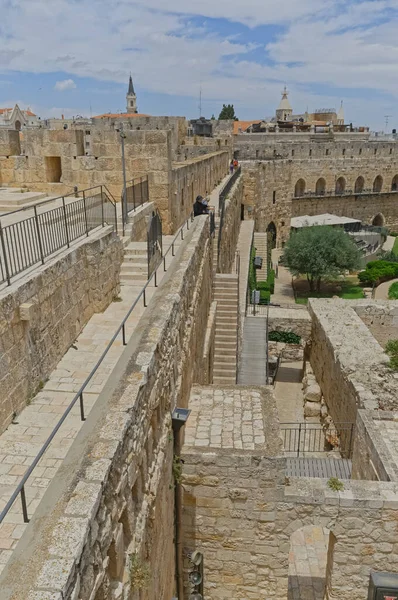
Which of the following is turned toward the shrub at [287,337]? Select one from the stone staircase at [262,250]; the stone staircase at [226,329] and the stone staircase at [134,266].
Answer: the stone staircase at [262,250]

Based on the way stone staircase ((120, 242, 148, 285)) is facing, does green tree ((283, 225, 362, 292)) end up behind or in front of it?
behind

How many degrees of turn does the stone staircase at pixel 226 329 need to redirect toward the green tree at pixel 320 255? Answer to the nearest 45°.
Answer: approximately 180°

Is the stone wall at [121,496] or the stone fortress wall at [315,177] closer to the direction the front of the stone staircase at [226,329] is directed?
the stone wall

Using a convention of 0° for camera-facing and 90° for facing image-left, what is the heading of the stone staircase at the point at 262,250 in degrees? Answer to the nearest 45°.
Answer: approximately 0°

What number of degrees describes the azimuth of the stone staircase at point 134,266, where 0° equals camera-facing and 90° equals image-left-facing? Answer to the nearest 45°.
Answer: approximately 0°
